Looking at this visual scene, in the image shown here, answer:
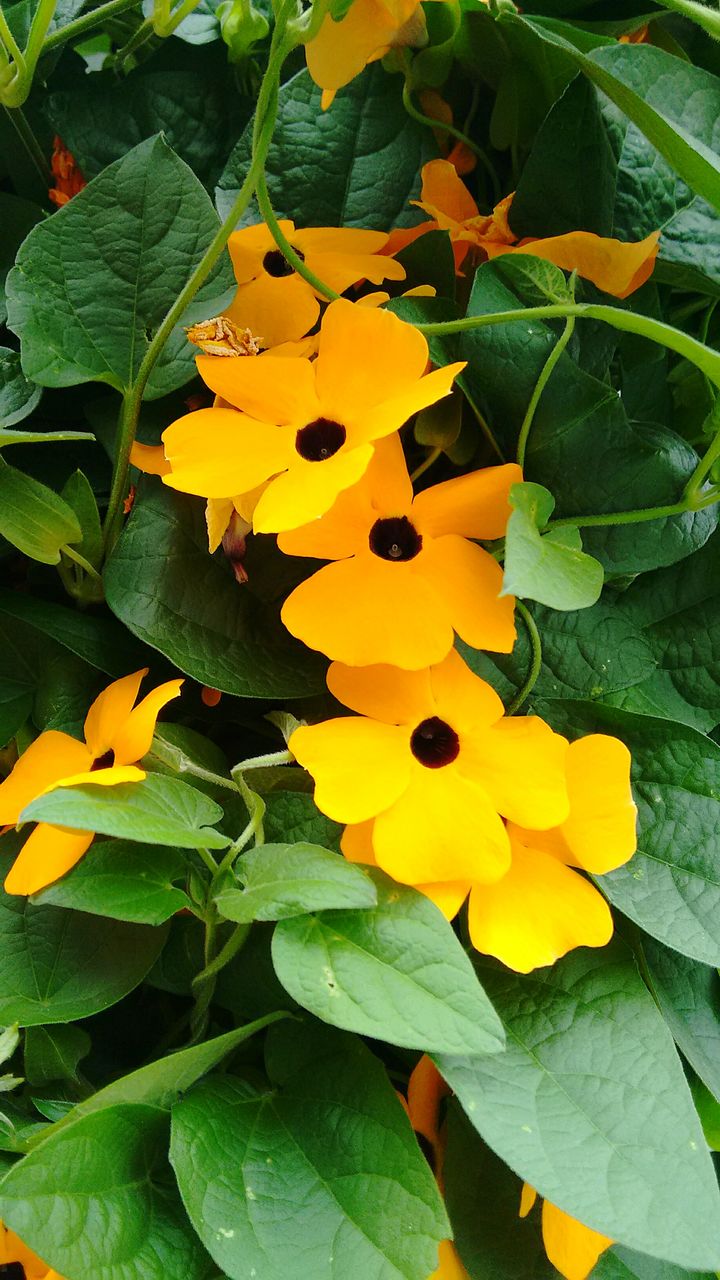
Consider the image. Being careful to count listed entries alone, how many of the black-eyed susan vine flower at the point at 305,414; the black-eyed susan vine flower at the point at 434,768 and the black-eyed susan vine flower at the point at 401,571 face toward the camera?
3

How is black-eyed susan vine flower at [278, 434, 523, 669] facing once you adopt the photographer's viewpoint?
facing the viewer

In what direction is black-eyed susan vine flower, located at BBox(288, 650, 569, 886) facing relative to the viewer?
toward the camera

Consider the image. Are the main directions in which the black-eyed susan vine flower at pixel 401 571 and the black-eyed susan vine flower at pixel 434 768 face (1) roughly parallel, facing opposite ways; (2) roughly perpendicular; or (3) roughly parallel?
roughly parallel

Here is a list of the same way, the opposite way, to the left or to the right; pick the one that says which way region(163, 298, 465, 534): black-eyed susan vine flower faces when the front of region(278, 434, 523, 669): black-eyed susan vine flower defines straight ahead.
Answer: the same way

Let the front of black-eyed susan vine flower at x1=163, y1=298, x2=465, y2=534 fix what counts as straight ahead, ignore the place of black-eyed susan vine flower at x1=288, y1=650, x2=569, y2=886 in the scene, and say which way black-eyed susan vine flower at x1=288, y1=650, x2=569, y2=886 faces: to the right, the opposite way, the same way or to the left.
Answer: the same way

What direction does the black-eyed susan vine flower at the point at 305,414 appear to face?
toward the camera

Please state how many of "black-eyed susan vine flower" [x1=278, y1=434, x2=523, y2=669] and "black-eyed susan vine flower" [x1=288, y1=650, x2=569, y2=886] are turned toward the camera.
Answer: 2
